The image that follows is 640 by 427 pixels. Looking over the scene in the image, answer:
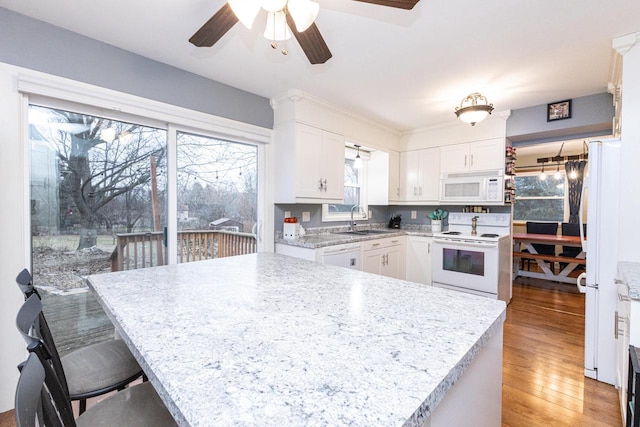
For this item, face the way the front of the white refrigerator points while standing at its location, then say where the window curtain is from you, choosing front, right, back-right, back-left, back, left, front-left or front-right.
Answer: right

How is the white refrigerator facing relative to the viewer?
to the viewer's left

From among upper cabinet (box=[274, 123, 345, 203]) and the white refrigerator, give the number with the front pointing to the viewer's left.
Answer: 1

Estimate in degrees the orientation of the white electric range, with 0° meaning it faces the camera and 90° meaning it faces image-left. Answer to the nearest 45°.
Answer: approximately 45°

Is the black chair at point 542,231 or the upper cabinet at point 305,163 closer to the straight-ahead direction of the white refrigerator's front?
the upper cabinet

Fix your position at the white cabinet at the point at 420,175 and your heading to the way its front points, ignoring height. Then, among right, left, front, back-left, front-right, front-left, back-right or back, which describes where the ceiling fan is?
front-left

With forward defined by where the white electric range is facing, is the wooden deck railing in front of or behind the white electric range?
in front

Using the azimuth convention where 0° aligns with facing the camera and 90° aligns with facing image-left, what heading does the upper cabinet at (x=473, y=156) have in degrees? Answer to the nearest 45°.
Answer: approximately 45°

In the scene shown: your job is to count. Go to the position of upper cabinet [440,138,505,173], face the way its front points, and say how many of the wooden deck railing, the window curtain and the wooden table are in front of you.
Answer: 1

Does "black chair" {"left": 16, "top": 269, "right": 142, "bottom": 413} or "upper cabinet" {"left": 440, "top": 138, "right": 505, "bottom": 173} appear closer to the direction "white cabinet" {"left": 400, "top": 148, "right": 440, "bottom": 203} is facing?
the black chair

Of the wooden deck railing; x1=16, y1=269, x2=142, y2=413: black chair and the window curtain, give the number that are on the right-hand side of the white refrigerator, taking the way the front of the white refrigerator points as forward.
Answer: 1

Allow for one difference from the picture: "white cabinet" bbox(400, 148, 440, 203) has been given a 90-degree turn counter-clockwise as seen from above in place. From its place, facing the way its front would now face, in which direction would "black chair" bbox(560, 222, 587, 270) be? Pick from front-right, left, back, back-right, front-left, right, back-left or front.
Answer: left

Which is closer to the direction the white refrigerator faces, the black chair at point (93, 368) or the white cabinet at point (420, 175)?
the white cabinet
